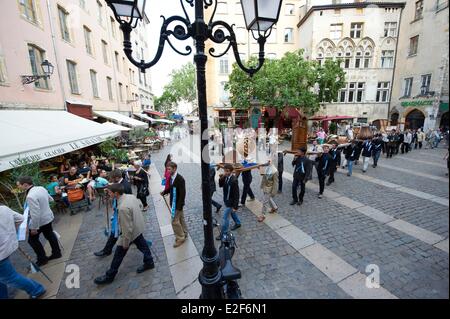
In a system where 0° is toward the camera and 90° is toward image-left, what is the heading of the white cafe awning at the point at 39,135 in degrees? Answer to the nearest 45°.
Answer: approximately 315°

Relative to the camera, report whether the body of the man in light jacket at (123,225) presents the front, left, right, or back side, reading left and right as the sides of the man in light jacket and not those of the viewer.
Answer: left

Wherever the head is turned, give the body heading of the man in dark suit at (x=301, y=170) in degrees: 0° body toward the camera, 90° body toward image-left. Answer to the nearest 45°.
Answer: approximately 45°

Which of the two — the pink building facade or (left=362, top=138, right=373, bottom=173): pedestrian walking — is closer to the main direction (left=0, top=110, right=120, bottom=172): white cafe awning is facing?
the pedestrian walking

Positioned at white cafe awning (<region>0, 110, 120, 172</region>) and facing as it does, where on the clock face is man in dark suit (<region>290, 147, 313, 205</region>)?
The man in dark suit is roughly at 12 o'clock from the white cafe awning.

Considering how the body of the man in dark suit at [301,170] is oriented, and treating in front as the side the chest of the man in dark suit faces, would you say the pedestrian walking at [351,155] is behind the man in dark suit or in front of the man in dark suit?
behind

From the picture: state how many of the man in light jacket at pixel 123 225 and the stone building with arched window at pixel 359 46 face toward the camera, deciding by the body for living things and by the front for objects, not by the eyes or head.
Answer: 1

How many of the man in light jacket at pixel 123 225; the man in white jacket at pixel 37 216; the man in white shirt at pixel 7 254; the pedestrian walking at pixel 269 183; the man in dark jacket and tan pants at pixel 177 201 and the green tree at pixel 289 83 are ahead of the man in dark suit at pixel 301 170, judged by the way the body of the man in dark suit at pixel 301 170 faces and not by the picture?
5

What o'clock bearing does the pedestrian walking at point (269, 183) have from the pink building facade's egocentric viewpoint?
The pedestrian walking is roughly at 1 o'clock from the pink building facade.

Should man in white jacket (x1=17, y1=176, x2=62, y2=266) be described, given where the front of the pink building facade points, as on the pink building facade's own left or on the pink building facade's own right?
on the pink building facade's own right

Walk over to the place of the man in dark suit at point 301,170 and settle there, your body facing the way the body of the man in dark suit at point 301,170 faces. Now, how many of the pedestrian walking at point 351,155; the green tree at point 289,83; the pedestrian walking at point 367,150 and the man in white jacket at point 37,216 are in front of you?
1

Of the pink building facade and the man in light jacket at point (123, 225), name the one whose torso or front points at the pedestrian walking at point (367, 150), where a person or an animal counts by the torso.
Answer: the pink building facade

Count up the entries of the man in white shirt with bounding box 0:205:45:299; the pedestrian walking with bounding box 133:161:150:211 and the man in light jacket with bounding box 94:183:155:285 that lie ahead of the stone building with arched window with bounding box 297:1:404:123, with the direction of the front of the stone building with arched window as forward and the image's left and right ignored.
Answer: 3

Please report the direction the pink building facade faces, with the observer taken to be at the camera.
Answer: facing the viewer and to the right of the viewer

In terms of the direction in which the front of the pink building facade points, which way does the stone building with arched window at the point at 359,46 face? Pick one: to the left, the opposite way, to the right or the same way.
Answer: to the right
